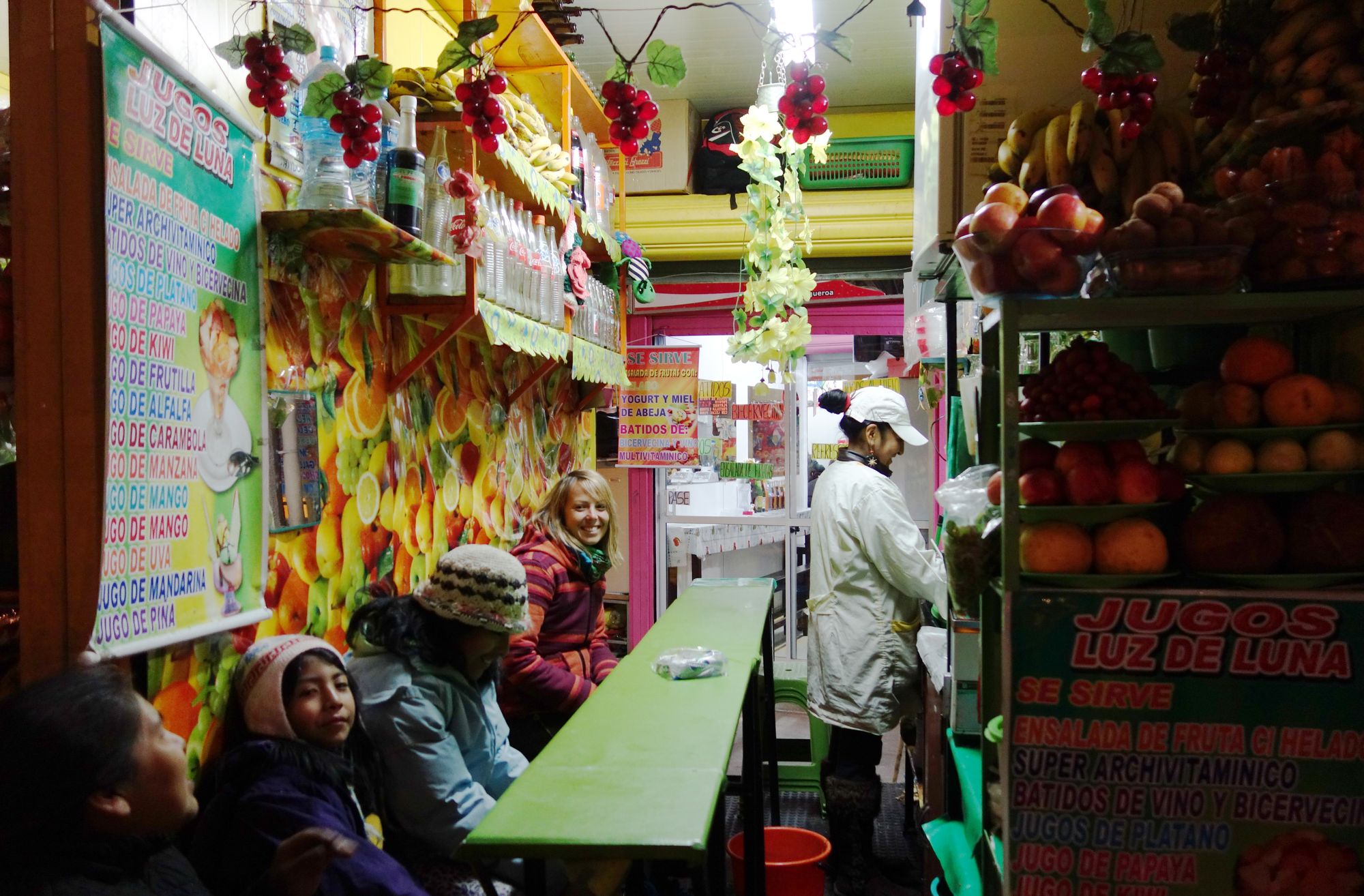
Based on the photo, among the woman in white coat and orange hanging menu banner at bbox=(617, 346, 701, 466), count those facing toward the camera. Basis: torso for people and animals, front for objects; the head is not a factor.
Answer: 1

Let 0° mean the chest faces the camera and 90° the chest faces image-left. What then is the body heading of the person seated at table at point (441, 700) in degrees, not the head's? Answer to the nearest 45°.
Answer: approximately 315°

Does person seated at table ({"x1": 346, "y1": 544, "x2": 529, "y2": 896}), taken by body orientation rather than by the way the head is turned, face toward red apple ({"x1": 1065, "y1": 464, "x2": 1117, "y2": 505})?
yes

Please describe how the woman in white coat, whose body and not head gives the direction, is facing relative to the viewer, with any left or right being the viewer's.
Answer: facing to the right of the viewer

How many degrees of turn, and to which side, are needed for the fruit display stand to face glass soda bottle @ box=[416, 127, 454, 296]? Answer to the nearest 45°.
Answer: approximately 90° to its right

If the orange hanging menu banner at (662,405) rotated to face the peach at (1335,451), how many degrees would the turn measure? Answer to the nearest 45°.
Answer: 0° — it already faces it

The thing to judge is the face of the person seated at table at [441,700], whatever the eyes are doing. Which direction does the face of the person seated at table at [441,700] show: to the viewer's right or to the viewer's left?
to the viewer's right

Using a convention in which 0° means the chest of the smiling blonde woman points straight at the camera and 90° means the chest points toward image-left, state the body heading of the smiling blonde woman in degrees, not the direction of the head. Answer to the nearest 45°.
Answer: approximately 315°

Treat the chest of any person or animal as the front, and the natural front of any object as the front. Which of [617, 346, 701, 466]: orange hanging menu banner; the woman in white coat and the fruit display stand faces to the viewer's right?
the woman in white coat

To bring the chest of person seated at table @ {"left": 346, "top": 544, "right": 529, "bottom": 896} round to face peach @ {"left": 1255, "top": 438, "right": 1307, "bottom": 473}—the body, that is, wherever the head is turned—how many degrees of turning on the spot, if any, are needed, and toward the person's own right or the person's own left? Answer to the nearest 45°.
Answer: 0° — they already face it
